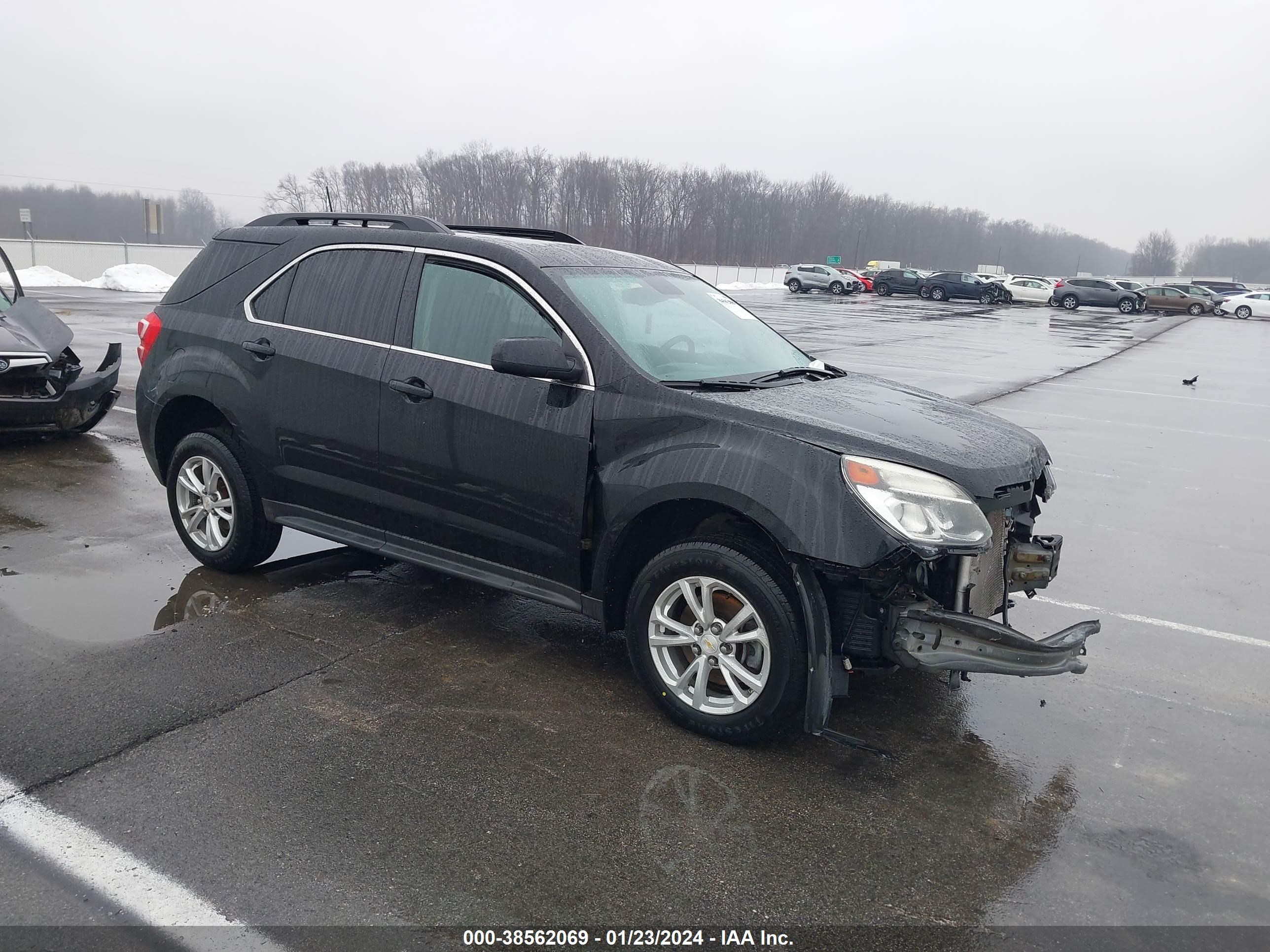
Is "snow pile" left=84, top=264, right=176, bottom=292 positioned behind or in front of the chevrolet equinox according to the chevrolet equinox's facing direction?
behind

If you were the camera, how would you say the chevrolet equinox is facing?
facing the viewer and to the right of the viewer

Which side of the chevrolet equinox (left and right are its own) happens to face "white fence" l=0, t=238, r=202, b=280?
back

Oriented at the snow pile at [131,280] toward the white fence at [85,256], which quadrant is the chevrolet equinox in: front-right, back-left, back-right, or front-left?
back-left

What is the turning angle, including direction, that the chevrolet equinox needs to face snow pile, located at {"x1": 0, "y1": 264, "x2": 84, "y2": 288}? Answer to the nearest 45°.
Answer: approximately 180°
